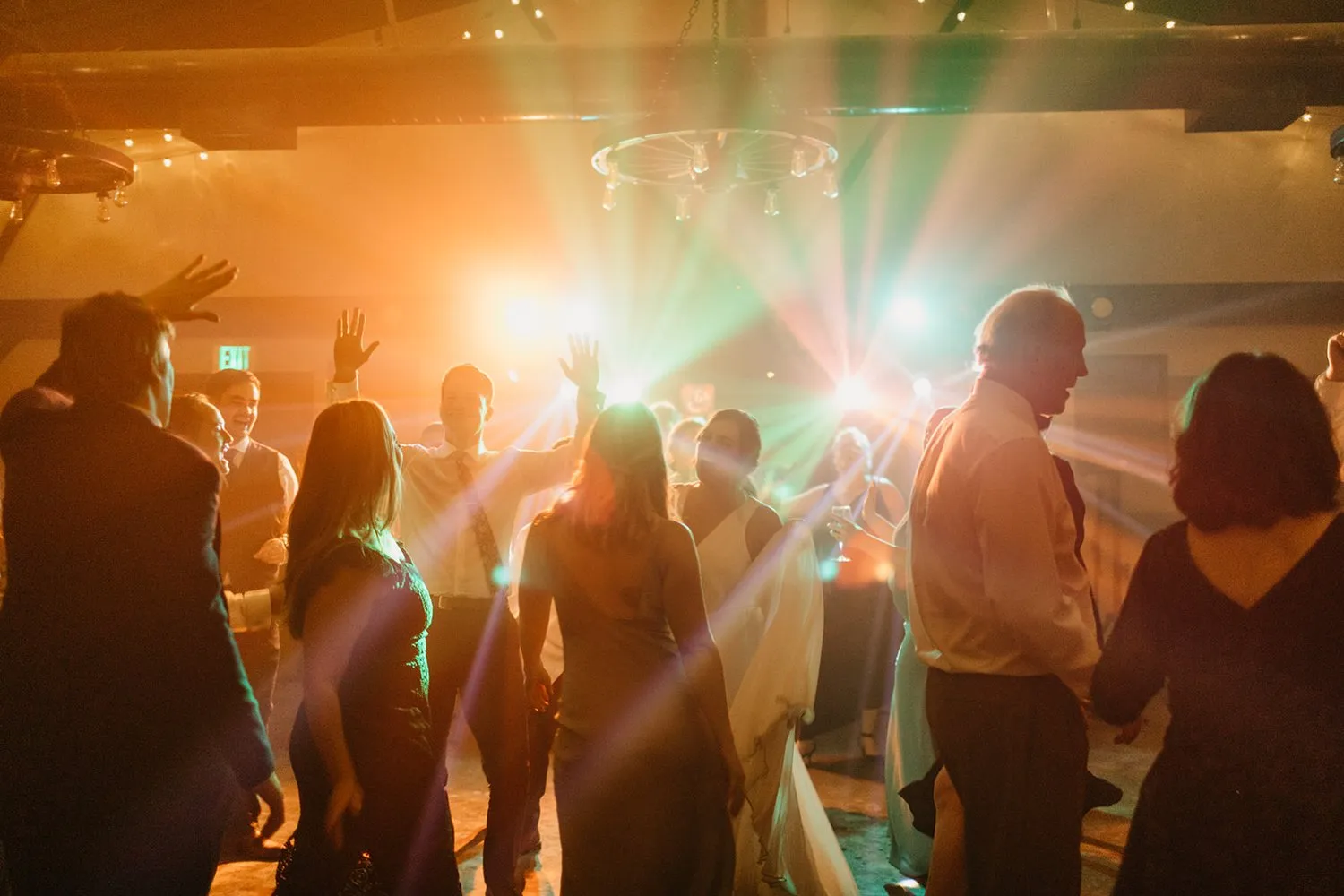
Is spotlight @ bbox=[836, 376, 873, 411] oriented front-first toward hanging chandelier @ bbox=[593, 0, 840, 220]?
yes

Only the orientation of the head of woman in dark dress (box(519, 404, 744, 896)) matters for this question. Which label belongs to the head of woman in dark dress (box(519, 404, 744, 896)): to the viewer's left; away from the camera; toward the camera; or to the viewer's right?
away from the camera

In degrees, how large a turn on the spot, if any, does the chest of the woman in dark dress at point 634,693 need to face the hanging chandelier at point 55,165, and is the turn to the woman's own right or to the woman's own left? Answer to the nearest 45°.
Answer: approximately 45° to the woman's own left

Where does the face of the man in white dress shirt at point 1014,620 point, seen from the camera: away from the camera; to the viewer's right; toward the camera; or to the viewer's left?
to the viewer's right

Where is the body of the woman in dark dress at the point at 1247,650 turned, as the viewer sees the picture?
away from the camera

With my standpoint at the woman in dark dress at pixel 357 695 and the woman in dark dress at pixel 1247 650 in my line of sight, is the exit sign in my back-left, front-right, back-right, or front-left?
back-left

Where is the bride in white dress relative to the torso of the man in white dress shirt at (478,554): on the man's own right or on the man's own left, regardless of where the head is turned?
on the man's own left

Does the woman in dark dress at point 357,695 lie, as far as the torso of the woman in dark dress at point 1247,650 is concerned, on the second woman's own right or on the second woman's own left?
on the second woman's own left

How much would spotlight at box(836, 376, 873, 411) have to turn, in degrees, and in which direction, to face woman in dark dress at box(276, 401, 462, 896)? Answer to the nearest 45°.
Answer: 0° — it already faces them

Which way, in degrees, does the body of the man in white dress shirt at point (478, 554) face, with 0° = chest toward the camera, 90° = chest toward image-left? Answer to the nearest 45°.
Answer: approximately 0°

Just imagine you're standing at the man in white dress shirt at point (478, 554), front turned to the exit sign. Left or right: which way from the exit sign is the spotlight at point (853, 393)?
right

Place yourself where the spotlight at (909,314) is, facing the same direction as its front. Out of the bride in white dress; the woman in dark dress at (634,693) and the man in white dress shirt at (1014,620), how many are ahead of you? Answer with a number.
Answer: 3
